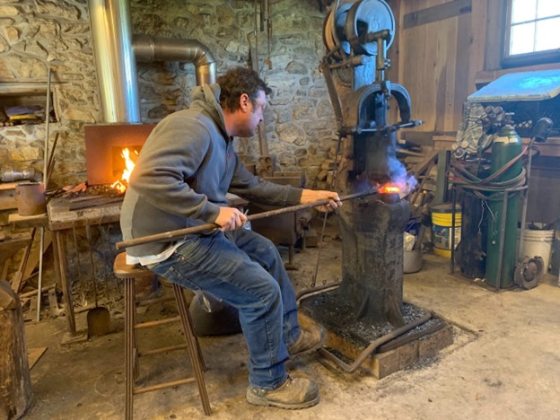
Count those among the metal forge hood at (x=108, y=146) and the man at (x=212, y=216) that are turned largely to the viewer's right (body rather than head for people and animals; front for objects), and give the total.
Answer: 1

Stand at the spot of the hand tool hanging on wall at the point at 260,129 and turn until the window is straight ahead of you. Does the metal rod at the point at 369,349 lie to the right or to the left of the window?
right

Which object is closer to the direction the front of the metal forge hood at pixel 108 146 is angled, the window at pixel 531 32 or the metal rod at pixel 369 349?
the metal rod

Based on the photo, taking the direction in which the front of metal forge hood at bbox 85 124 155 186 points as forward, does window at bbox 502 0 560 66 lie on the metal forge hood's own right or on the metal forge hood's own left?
on the metal forge hood's own left

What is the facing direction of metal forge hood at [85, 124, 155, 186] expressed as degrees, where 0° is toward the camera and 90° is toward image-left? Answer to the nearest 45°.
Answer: approximately 0°

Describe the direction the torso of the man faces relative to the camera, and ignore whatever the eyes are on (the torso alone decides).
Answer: to the viewer's right

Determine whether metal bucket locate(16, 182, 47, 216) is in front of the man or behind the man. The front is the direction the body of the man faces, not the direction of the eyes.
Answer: behind

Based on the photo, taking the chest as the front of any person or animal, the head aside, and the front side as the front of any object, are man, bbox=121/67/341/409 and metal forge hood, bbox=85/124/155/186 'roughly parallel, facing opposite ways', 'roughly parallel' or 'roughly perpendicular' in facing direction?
roughly perpendicular

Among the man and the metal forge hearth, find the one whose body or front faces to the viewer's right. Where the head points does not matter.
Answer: the man

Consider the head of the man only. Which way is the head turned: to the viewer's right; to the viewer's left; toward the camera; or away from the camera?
to the viewer's right

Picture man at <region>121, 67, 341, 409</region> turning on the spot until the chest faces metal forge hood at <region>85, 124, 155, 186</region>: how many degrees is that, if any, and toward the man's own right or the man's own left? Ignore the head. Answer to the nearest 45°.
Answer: approximately 135° to the man's own left
